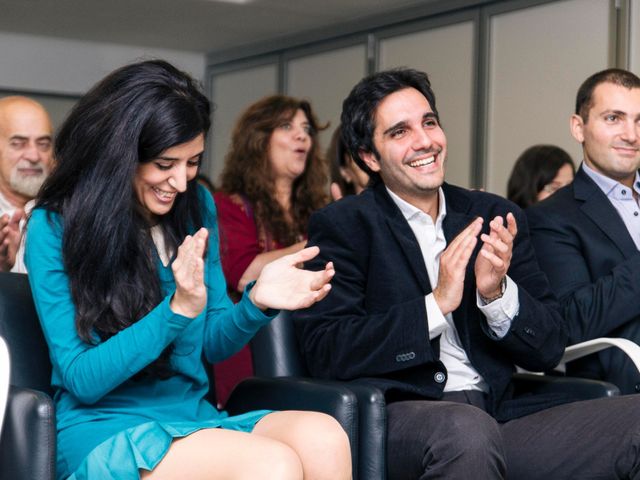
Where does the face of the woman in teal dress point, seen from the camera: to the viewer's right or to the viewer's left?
to the viewer's right

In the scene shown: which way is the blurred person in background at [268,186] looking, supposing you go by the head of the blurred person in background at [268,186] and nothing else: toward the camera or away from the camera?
toward the camera

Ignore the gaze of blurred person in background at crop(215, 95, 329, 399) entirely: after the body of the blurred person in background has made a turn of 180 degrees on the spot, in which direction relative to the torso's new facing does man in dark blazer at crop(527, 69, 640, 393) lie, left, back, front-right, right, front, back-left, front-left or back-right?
back

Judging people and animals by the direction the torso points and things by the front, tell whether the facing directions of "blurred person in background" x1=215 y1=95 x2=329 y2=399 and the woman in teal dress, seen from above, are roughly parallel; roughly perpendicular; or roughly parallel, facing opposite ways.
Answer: roughly parallel

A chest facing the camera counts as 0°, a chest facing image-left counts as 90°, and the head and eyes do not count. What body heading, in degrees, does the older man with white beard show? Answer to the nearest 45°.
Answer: approximately 315°

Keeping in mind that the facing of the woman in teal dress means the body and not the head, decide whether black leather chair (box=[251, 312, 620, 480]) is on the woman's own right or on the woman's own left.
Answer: on the woman's own left

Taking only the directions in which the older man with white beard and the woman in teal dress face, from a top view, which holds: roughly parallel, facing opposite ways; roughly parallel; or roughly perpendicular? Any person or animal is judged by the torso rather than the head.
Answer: roughly parallel

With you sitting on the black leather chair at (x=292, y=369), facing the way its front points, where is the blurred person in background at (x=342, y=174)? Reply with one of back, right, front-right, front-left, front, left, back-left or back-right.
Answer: back-left

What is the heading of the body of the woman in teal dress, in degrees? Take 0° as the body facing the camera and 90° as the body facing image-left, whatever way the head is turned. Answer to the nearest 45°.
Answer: approximately 315°

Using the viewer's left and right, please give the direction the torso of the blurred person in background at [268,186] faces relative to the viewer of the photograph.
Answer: facing the viewer and to the right of the viewer

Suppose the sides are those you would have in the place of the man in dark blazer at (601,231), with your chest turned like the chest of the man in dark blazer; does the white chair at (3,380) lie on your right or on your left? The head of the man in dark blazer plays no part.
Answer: on your right

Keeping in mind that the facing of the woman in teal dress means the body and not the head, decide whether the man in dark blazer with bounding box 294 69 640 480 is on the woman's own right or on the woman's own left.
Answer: on the woman's own left

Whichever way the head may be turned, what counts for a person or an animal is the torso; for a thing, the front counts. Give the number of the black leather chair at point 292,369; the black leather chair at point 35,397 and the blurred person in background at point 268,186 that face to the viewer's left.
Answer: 0

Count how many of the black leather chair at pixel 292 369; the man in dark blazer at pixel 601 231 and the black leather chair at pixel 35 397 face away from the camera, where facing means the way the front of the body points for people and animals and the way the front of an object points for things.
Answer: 0
